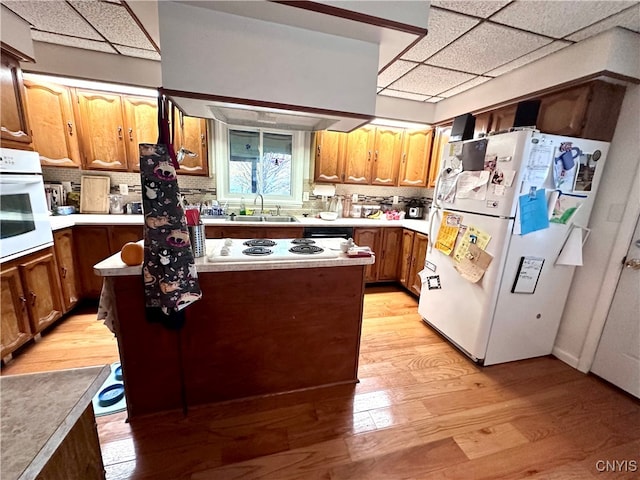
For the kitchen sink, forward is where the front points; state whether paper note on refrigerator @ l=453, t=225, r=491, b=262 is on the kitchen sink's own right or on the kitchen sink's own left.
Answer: on the kitchen sink's own left

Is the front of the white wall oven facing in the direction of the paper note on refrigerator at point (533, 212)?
yes

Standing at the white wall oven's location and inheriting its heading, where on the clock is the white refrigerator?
The white refrigerator is roughly at 12 o'clock from the white wall oven.

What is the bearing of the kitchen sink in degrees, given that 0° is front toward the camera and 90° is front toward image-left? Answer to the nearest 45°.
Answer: approximately 0°

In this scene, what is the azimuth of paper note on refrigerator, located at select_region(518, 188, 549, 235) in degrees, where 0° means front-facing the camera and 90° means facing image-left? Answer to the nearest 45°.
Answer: approximately 315°

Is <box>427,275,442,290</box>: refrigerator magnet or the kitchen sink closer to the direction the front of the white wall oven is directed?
the refrigerator magnet

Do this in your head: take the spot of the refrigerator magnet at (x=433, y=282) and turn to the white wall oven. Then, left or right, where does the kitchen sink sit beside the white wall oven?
right

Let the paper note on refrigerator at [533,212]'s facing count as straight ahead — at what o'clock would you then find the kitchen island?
The kitchen island is roughly at 3 o'clock from the paper note on refrigerator.
